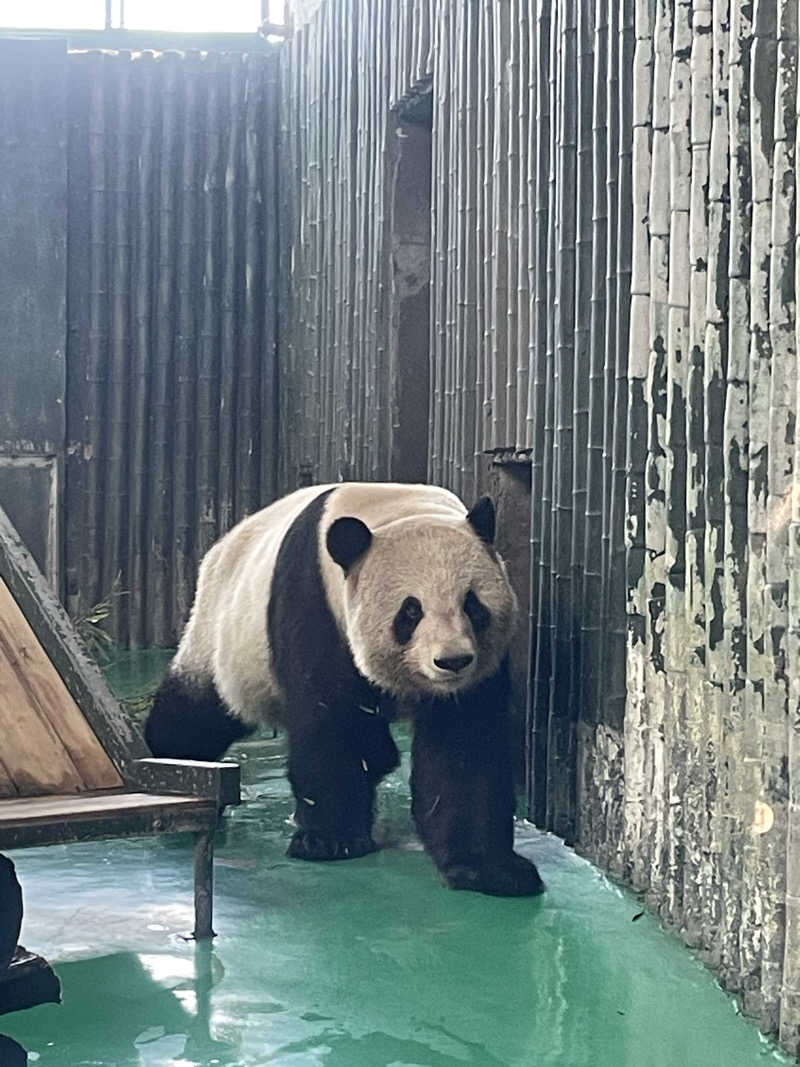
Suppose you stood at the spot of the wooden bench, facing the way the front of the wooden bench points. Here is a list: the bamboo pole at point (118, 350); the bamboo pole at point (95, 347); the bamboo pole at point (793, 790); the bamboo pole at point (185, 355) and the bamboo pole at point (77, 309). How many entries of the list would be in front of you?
1

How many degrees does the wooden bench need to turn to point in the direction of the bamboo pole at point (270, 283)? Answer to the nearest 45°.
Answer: approximately 135° to its left

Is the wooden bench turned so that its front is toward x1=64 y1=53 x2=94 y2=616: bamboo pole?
no

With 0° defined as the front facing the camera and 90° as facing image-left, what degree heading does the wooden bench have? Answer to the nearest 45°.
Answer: approximately 315°

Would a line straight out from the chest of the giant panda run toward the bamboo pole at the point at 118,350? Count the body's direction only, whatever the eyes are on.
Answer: no

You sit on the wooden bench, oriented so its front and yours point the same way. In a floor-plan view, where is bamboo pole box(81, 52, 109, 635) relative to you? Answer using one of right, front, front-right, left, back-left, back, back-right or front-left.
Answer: back-left

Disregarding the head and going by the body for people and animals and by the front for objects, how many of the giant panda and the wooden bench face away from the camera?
0

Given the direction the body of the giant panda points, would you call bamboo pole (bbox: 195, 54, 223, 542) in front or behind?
behind

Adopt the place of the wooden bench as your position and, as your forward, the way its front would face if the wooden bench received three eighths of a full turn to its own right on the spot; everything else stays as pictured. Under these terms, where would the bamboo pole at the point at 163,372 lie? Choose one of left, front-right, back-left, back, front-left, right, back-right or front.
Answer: right

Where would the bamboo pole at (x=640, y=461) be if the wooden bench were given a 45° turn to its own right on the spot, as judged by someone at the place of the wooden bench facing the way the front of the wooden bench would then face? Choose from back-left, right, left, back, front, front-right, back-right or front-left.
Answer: left

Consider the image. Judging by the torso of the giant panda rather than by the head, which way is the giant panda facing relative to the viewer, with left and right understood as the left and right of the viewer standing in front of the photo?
facing the viewer and to the right of the viewer

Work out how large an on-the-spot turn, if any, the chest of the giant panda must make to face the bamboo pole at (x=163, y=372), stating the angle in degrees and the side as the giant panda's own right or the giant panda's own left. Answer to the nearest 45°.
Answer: approximately 135° to the giant panda's own left
